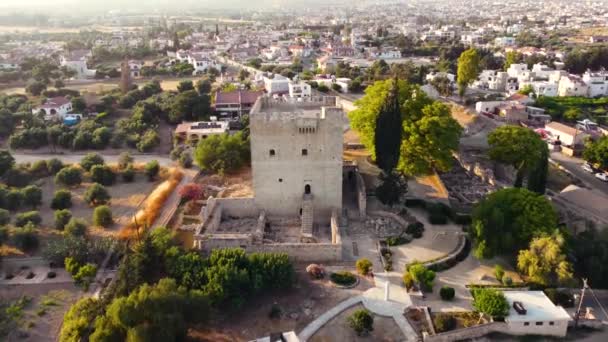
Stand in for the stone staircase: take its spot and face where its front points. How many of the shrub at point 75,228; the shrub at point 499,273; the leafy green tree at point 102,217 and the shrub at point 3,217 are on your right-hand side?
3

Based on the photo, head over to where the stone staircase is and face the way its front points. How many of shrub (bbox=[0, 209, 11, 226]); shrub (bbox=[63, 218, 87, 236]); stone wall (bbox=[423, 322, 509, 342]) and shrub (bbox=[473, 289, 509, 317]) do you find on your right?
2

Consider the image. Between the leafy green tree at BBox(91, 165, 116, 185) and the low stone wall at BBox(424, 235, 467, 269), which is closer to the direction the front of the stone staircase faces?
the low stone wall

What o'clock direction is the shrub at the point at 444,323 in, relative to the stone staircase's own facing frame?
The shrub is roughly at 11 o'clock from the stone staircase.

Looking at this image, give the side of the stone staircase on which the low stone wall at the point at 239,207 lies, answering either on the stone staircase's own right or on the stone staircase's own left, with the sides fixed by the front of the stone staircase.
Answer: on the stone staircase's own right

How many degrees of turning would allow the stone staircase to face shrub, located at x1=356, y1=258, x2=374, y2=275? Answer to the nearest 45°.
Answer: approximately 45° to its left

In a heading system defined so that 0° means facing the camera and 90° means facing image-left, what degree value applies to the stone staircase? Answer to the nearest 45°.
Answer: approximately 0°

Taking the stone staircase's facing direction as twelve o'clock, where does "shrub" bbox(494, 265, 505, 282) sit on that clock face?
The shrub is roughly at 10 o'clock from the stone staircase.

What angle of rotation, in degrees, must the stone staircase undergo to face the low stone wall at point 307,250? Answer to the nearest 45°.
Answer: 0° — it already faces it

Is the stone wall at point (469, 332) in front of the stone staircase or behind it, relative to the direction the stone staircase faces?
in front

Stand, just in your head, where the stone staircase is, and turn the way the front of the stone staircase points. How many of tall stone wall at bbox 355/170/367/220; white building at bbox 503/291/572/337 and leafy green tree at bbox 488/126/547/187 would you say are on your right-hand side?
0

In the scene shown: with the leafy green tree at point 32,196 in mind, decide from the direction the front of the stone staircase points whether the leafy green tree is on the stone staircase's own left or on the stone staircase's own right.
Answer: on the stone staircase's own right

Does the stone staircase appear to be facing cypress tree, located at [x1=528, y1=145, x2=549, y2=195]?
no

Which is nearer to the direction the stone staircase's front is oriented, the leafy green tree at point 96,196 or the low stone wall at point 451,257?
the low stone wall

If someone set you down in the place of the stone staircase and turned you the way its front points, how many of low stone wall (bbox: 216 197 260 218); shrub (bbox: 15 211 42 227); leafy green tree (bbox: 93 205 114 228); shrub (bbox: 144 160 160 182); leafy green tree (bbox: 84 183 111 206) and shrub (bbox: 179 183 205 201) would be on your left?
0

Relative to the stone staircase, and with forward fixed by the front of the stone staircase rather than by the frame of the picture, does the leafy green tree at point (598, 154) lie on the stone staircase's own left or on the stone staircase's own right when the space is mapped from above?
on the stone staircase's own left

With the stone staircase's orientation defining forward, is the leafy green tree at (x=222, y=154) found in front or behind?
behind

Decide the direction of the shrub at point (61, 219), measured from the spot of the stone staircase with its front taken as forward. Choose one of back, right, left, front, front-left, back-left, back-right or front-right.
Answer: right

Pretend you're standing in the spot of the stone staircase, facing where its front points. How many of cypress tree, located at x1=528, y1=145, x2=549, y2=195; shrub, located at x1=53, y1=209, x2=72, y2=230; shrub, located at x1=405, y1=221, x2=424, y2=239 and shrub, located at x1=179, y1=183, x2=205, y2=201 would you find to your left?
2

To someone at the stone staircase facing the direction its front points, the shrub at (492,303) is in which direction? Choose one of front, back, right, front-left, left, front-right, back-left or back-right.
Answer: front-left

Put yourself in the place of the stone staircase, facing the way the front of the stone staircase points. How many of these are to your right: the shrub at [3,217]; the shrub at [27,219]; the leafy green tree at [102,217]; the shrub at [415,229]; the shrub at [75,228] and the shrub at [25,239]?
5

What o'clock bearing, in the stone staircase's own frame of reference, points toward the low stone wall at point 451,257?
The low stone wall is roughly at 10 o'clock from the stone staircase.

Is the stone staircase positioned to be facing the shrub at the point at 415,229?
no

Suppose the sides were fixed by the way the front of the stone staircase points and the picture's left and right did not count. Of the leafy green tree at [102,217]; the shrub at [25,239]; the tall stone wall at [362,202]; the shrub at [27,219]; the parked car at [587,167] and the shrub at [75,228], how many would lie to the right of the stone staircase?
4
